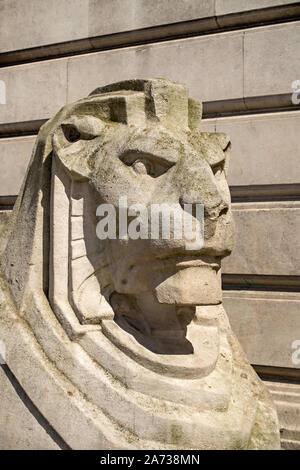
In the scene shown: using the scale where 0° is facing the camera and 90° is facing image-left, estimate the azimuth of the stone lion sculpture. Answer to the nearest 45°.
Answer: approximately 315°
